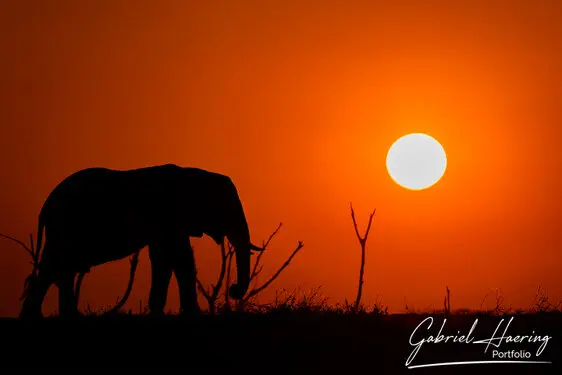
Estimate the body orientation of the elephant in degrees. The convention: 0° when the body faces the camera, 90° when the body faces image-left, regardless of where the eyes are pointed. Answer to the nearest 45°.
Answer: approximately 270°
